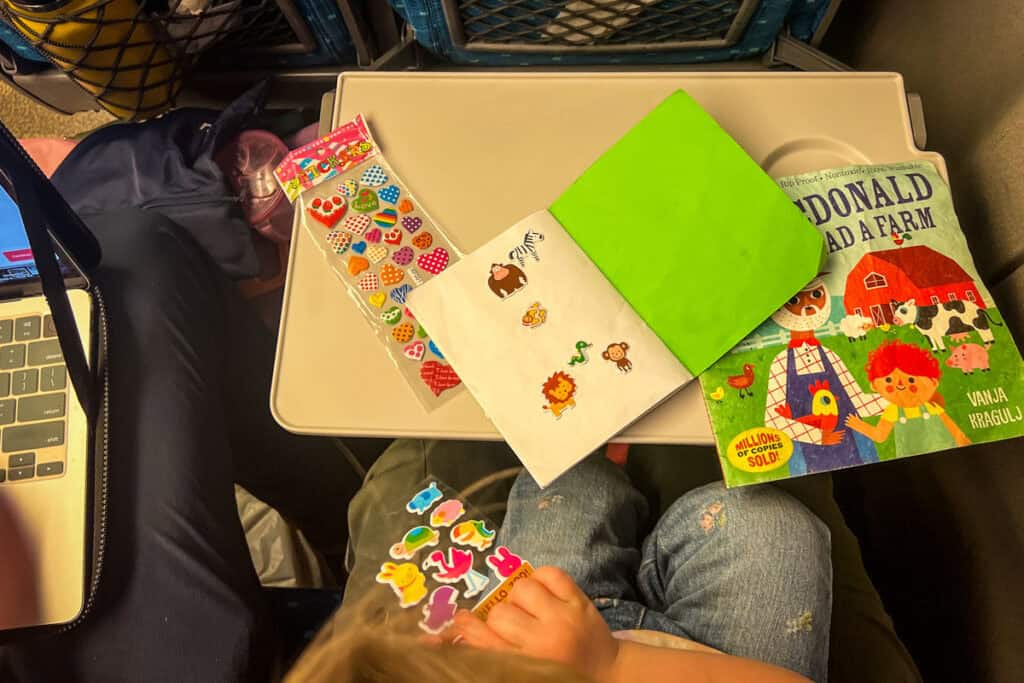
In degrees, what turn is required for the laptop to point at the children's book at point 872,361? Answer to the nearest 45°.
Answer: approximately 45° to its left

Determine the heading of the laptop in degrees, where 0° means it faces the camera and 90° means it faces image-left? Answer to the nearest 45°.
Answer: approximately 0°
